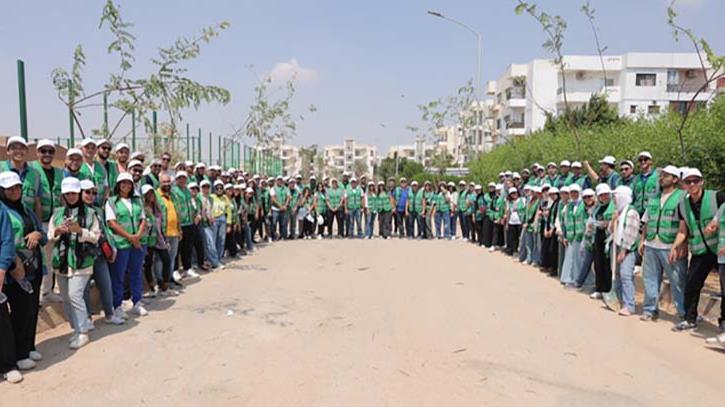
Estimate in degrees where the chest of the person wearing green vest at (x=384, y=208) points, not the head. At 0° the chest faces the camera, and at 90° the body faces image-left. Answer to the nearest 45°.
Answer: approximately 0°

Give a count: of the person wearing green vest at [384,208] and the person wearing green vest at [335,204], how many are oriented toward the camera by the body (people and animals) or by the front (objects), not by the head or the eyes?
2

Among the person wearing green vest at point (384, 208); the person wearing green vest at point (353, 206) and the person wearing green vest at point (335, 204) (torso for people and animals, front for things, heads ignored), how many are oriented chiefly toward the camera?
3

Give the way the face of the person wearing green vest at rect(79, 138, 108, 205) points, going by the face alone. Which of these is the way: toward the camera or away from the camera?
toward the camera

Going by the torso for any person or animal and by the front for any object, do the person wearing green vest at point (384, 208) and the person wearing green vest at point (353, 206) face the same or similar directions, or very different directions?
same or similar directions

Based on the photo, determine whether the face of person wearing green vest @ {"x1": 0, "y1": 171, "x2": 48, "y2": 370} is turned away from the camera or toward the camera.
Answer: toward the camera

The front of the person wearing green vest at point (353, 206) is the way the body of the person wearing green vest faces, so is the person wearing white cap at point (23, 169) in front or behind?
in front

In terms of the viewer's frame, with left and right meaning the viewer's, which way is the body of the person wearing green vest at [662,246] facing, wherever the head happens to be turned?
facing the viewer and to the left of the viewer

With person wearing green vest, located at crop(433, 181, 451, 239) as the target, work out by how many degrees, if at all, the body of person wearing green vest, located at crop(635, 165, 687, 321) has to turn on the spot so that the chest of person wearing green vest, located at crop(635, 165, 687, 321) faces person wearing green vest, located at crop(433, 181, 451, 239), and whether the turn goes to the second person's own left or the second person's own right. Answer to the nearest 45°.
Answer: approximately 90° to the second person's own right

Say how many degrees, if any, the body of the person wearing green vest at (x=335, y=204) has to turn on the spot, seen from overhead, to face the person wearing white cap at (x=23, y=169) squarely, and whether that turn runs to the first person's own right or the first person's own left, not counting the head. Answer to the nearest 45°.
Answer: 0° — they already face them

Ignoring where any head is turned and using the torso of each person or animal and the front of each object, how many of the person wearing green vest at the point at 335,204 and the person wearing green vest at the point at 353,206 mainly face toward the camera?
2

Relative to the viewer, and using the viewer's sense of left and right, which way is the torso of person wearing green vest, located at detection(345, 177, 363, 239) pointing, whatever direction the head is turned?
facing the viewer

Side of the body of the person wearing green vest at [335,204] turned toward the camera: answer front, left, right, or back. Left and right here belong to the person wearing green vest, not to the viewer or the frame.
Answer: front

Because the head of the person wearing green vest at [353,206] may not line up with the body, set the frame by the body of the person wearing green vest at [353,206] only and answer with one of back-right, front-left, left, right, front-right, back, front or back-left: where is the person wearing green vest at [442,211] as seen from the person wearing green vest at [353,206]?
left
